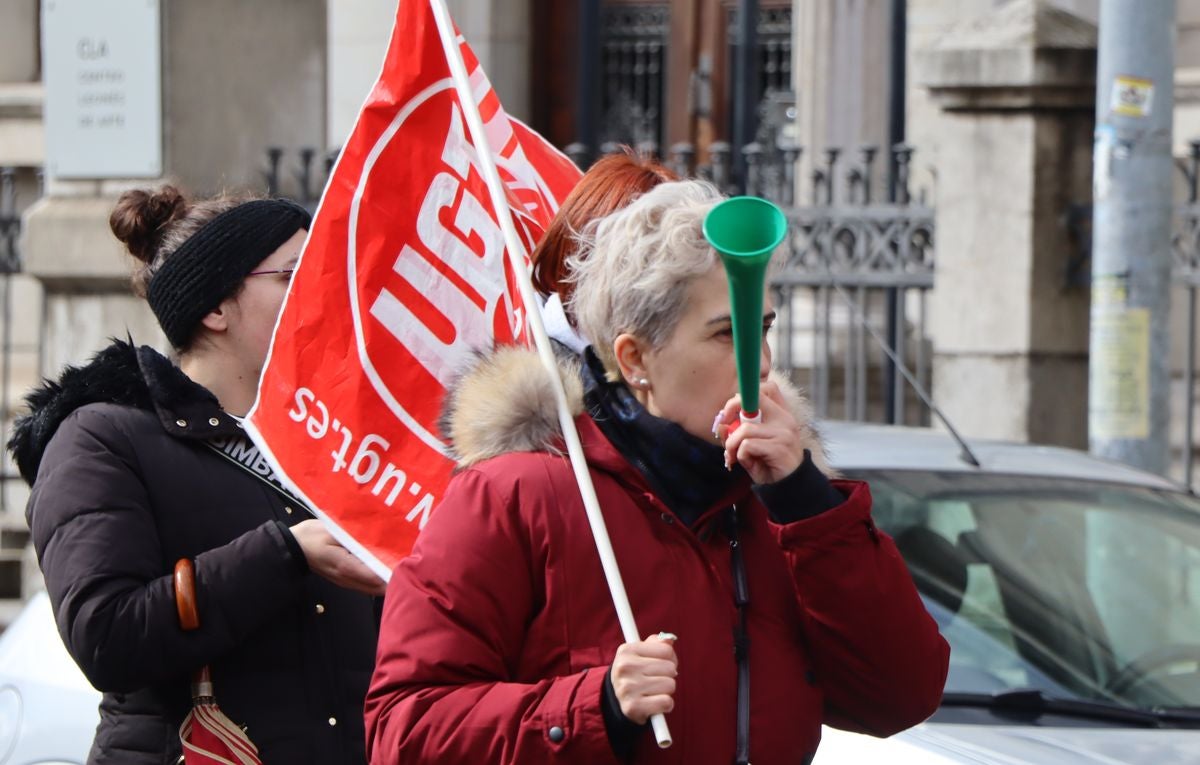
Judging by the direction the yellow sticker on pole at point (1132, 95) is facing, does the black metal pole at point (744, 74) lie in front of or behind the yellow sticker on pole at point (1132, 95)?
behind

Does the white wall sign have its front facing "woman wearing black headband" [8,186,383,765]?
yes

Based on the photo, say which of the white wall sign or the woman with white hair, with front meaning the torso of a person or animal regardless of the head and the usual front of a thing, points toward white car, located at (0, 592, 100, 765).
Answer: the white wall sign

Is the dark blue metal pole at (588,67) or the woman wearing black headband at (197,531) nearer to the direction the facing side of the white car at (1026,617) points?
the woman wearing black headband

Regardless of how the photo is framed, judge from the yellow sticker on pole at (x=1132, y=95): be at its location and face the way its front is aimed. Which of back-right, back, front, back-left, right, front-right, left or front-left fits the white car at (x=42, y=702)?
front-right

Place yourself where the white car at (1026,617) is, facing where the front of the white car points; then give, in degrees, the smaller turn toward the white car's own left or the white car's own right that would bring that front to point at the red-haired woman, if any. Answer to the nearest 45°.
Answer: approximately 90° to the white car's own right

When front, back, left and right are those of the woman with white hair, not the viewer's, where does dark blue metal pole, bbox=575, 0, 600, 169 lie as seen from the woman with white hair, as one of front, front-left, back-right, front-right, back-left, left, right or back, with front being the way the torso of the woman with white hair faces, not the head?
back-left

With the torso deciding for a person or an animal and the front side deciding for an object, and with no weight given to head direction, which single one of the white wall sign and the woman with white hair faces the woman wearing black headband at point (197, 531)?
the white wall sign

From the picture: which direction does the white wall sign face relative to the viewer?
toward the camera

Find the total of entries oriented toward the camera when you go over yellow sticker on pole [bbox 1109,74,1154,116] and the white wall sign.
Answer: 2

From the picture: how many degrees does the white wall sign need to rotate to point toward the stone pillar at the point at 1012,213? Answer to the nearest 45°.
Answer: approximately 45° to its left
